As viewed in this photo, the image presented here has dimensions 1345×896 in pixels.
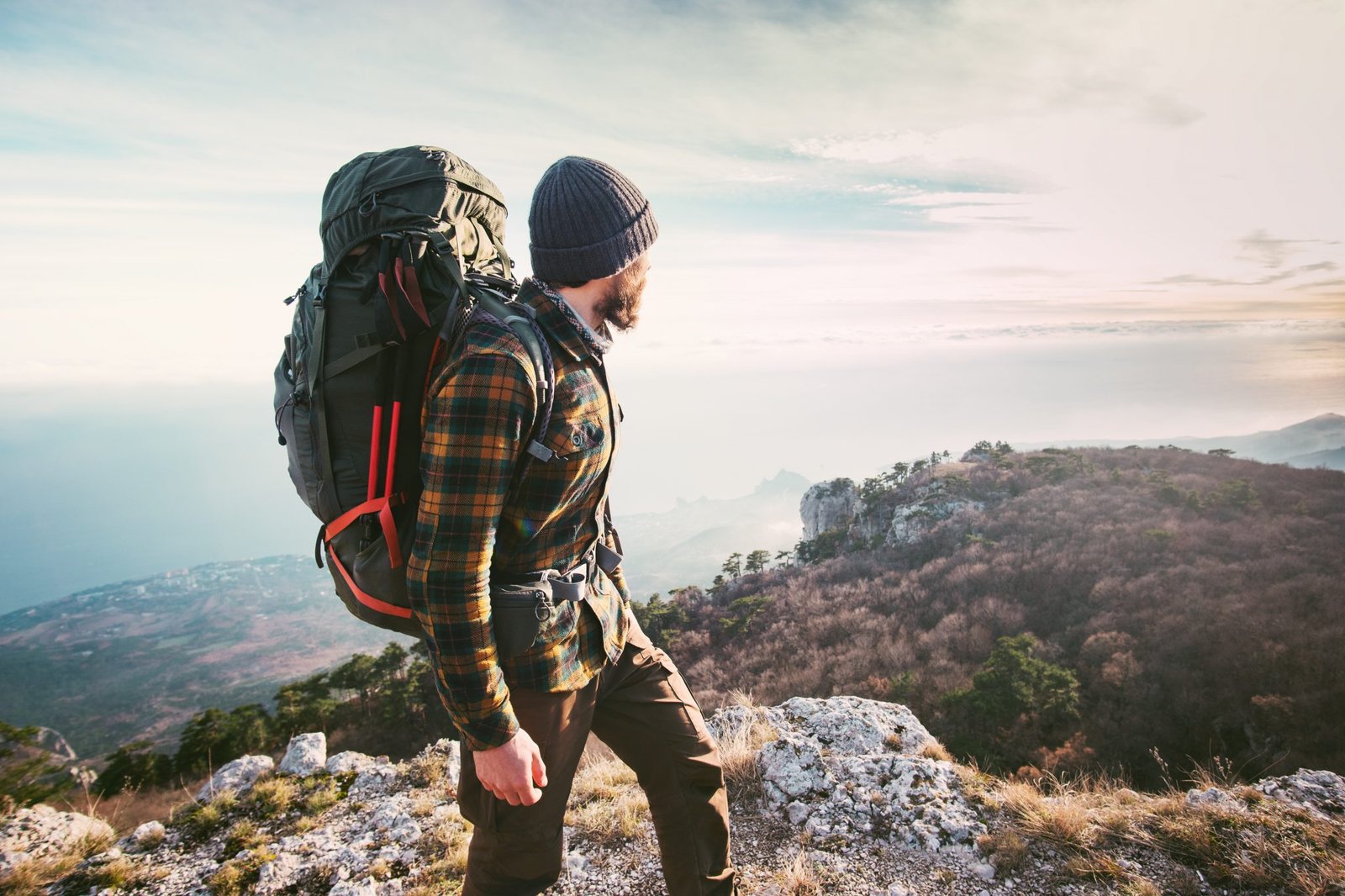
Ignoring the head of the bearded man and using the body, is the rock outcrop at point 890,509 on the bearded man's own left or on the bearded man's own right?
on the bearded man's own left

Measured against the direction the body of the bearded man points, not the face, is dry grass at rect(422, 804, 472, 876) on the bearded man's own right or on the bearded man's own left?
on the bearded man's own left

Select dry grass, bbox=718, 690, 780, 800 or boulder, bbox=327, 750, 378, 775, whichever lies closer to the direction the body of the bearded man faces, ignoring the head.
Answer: the dry grass

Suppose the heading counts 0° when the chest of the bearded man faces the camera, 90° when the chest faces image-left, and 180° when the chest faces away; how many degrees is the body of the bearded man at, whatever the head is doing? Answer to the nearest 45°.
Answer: approximately 270°

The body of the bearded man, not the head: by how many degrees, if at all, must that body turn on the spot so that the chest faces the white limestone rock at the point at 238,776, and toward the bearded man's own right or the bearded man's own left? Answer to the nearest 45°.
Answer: approximately 135° to the bearded man's own left
